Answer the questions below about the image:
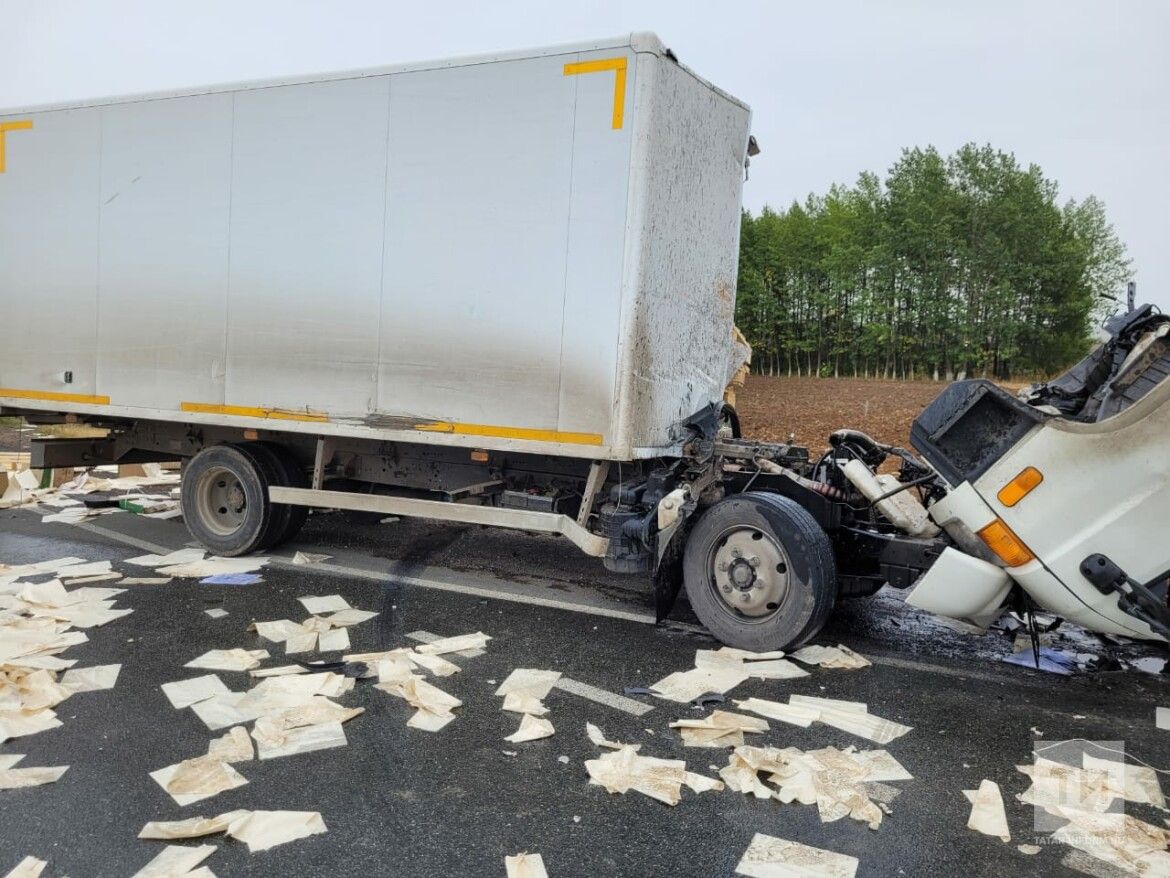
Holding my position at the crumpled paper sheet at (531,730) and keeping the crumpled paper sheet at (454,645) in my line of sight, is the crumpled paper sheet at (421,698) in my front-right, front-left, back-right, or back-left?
front-left

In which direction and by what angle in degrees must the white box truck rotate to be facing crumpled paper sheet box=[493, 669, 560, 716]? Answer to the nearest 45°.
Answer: approximately 45° to its right

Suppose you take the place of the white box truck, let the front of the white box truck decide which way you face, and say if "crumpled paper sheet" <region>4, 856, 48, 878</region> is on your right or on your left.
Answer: on your right

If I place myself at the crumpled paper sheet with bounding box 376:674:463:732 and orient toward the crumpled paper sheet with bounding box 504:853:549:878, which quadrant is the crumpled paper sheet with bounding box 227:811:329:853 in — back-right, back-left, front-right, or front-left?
front-right

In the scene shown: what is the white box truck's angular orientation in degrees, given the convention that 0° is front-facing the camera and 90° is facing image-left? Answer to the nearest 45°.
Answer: approximately 315°

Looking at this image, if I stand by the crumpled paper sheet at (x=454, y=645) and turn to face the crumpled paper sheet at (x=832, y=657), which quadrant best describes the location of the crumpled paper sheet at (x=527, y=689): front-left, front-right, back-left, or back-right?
front-right

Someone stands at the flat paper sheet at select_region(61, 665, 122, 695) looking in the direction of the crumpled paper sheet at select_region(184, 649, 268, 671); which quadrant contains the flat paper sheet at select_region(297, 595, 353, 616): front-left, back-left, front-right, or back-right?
front-left

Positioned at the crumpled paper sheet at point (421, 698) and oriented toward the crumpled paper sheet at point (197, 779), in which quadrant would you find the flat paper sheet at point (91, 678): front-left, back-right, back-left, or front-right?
front-right

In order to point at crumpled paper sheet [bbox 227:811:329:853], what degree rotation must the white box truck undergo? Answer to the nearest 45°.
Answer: approximately 45° to its right
